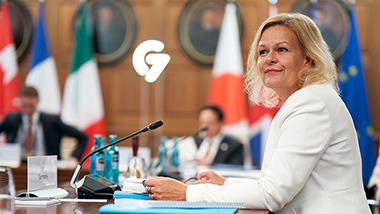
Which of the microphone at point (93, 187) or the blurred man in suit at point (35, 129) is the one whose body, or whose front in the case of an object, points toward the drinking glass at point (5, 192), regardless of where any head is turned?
the blurred man in suit

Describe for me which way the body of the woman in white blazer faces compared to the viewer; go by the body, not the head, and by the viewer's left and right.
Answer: facing to the left of the viewer

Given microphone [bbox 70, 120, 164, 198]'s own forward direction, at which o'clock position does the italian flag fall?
The italian flag is roughly at 9 o'clock from the microphone.

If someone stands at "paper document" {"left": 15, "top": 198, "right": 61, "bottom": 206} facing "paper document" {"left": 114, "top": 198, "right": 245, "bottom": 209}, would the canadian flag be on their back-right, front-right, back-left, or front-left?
back-left

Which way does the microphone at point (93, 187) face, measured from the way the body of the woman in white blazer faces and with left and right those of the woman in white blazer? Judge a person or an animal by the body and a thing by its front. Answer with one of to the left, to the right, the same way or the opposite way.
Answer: the opposite way

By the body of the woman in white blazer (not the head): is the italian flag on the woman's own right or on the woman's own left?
on the woman's own right

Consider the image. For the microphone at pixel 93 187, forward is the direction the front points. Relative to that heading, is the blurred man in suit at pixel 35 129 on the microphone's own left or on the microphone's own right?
on the microphone's own left

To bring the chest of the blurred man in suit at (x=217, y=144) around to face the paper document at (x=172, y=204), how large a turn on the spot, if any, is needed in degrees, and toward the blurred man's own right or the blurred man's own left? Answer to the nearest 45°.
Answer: approximately 45° to the blurred man's own left

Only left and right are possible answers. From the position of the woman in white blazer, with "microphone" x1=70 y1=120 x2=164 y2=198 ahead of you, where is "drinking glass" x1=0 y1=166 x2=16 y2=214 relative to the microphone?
left

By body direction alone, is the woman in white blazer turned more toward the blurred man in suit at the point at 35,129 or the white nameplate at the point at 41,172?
the white nameplate

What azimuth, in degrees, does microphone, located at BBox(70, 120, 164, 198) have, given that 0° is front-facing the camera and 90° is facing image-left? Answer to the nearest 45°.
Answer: approximately 270°
